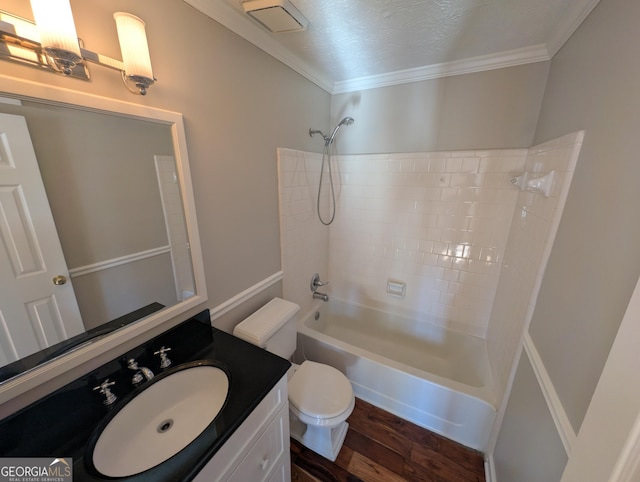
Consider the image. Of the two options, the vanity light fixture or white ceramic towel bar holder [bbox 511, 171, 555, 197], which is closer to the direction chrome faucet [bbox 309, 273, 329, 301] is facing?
the white ceramic towel bar holder

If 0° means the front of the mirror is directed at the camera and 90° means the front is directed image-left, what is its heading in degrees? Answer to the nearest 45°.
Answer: approximately 315°

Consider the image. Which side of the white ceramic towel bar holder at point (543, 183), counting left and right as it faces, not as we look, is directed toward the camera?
left

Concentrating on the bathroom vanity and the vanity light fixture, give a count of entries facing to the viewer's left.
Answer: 0

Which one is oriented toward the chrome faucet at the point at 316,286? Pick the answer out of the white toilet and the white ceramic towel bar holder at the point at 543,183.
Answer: the white ceramic towel bar holder

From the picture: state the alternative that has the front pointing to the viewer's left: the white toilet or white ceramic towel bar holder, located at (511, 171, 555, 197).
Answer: the white ceramic towel bar holder

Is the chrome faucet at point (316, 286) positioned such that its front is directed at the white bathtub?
yes

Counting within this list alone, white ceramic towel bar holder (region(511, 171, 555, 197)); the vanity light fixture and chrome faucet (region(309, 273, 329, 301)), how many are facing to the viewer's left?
1
